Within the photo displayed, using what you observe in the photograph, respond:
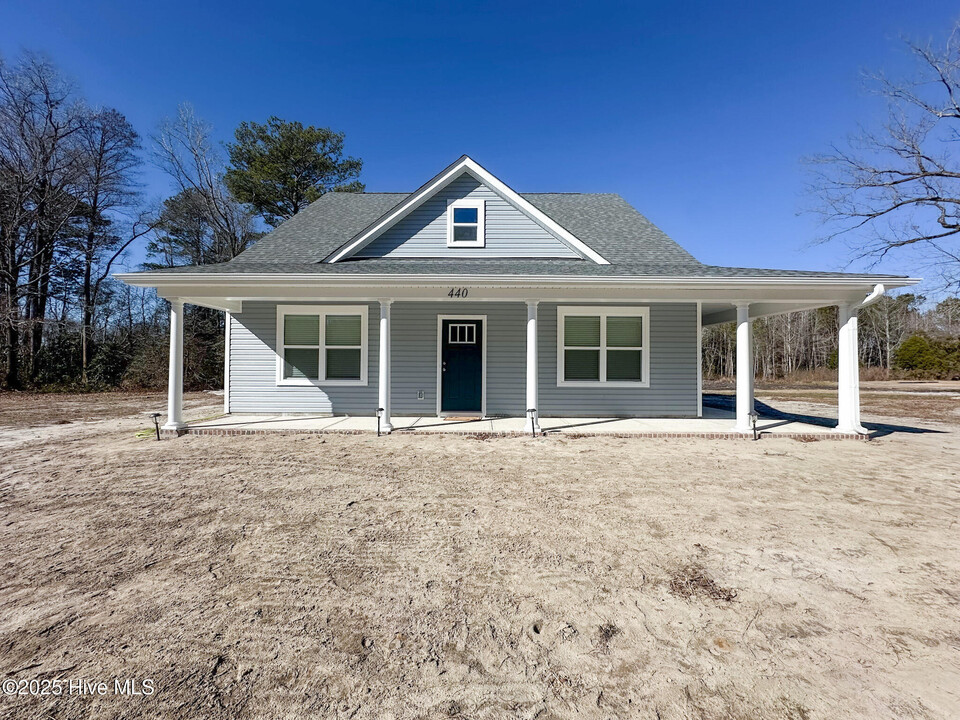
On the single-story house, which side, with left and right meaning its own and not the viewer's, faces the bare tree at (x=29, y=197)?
right

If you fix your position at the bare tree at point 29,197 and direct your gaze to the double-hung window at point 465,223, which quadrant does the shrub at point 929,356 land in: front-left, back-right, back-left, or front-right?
front-left

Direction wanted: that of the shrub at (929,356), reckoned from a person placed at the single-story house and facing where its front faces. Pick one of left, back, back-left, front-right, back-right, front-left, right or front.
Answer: back-left

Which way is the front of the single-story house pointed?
toward the camera

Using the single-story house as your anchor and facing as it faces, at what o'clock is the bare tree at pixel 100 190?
The bare tree is roughly at 4 o'clock from the single-story house.
